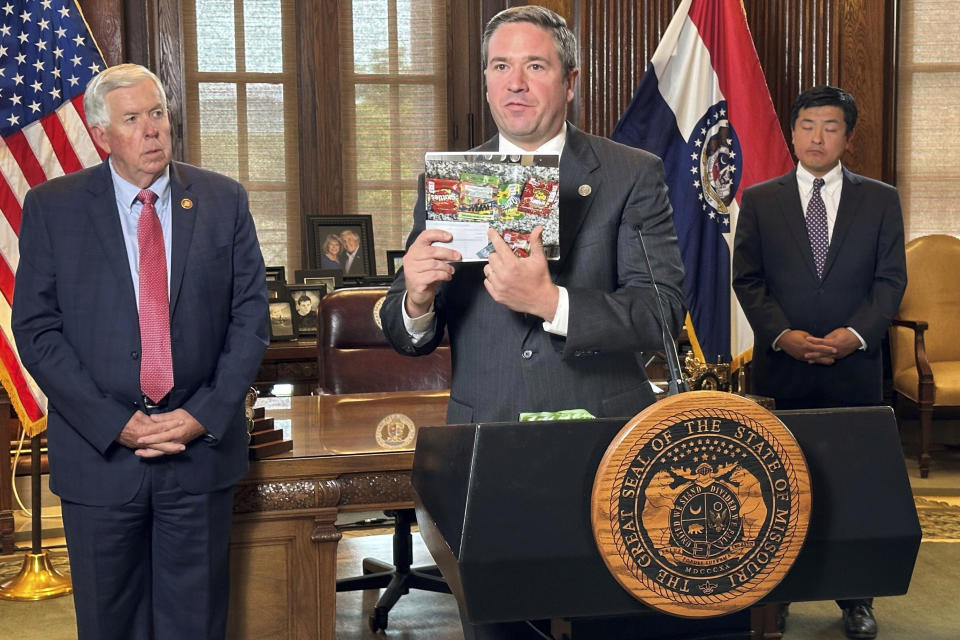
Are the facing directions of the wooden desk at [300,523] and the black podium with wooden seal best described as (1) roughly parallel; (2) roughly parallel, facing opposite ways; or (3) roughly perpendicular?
roughly parallel

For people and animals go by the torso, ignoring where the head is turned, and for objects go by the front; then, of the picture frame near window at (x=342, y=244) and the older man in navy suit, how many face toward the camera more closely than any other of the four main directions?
2

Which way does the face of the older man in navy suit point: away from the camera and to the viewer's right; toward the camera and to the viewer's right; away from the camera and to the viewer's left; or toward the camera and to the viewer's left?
toward the camera and to the viewer's right

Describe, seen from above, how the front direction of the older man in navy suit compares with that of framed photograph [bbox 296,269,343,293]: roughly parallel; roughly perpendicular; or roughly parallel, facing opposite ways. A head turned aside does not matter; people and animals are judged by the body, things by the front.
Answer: roughly parallel

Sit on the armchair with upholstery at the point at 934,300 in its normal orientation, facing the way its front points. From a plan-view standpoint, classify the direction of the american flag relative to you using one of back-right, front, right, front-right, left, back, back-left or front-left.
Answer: right

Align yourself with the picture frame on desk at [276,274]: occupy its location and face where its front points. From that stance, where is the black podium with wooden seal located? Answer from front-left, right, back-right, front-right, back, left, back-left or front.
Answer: front

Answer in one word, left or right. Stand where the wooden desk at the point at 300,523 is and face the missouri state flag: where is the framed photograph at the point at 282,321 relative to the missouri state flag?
left

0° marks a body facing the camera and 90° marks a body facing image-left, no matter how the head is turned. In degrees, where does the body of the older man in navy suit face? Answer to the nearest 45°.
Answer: approximately 0°

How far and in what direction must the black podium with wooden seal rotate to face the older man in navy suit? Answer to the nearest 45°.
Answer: approximately 135° to its right

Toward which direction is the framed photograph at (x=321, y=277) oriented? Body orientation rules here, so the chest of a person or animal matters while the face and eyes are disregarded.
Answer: toward the camera

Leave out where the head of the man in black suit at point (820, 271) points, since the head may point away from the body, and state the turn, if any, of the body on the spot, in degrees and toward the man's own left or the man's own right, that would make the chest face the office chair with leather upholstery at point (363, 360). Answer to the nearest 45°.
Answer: approximately 90° to the man's own right
